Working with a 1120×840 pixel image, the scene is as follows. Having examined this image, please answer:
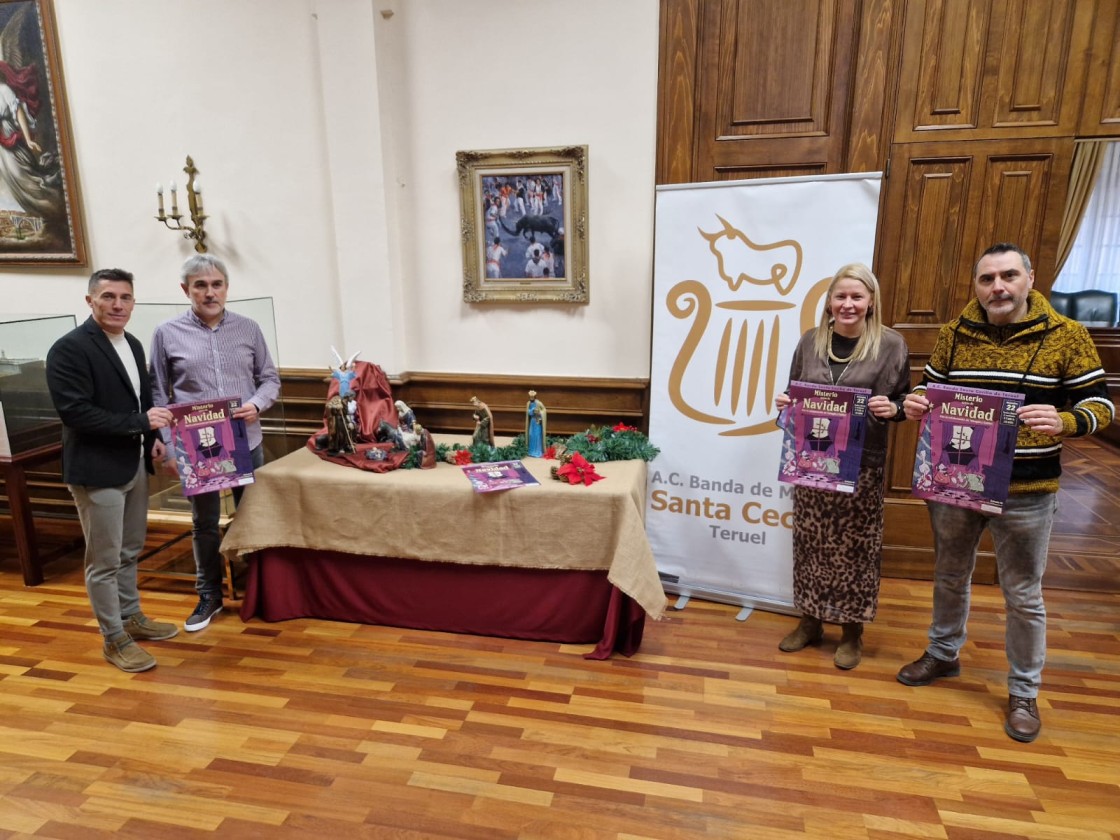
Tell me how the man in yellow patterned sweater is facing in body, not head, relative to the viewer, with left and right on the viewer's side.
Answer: facing the viewer and to the left of the viewer

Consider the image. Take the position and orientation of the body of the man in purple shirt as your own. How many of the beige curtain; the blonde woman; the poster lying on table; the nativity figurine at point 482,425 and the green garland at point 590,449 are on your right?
0

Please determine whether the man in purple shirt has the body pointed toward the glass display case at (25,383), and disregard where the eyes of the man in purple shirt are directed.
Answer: no

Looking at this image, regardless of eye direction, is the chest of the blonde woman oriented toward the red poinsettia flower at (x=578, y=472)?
no

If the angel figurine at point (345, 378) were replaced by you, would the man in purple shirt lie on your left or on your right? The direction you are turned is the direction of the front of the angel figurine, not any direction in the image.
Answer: on your right

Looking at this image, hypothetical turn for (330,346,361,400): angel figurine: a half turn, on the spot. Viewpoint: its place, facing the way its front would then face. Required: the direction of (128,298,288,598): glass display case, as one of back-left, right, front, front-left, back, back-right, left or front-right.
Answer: front-left

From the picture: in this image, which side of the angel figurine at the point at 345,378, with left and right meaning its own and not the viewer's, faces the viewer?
front

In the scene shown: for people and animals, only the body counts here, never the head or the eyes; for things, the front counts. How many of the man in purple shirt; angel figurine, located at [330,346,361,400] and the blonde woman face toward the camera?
3

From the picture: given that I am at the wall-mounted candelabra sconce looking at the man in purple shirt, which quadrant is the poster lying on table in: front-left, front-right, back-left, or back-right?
front-left

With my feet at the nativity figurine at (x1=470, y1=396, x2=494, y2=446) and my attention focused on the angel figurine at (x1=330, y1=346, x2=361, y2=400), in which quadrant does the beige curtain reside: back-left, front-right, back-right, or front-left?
back-right

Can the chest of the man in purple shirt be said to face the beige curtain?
no

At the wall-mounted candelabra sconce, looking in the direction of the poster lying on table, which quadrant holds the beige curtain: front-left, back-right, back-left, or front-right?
front-left

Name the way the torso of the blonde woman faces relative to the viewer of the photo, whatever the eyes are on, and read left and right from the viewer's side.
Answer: facing the viewer

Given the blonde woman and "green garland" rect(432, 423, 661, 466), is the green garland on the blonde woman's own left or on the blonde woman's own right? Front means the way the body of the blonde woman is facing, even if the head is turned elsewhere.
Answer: on the blonde woman's own right

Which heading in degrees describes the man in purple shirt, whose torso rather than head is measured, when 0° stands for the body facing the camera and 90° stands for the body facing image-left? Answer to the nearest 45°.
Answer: approximately 0°

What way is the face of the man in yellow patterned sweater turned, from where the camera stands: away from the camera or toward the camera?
toward the camera

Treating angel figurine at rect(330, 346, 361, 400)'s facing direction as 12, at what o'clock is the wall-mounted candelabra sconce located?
The wall-mounted candelabra sconce is roughly at 5 o'clock from the angel figurine.
